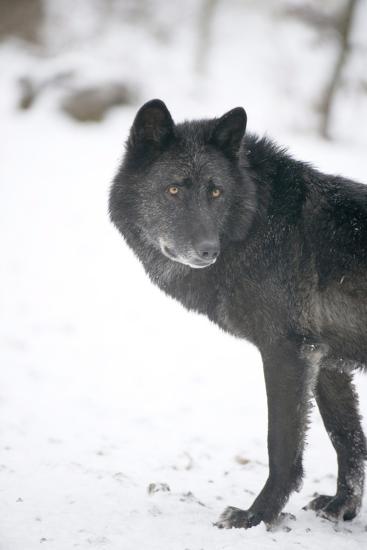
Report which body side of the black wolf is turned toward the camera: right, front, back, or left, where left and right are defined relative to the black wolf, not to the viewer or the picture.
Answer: left
